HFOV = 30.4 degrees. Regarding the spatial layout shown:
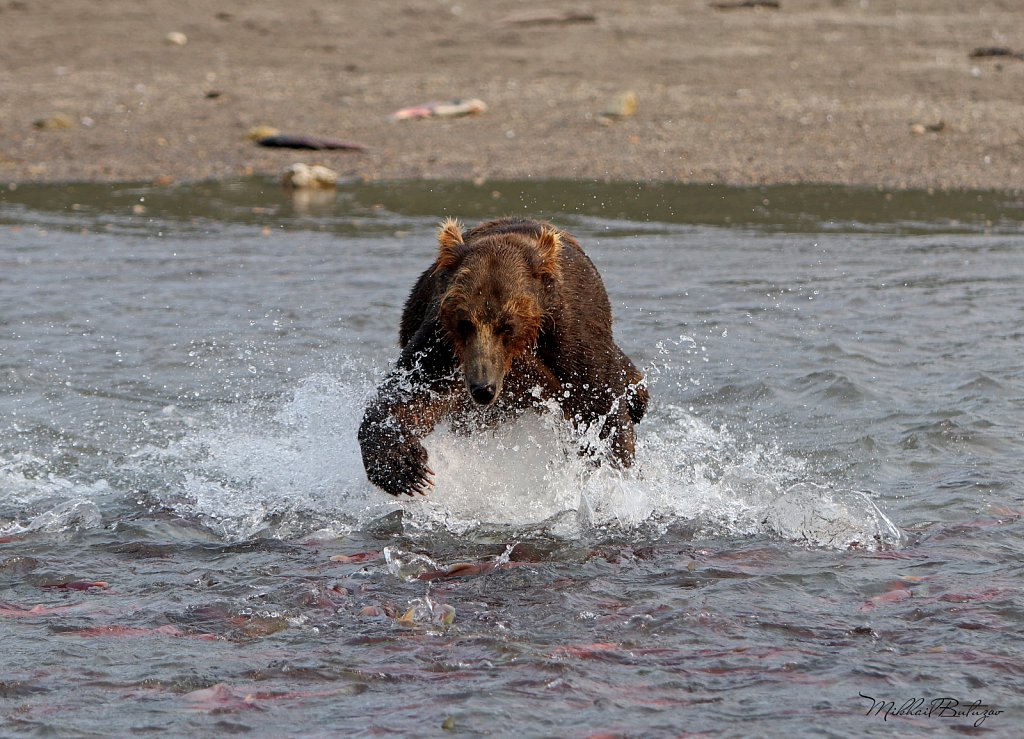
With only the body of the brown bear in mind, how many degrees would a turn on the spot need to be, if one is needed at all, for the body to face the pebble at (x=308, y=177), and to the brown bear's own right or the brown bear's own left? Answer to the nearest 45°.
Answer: approximately 180°

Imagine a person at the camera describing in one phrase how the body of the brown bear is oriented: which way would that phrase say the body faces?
toward the camera

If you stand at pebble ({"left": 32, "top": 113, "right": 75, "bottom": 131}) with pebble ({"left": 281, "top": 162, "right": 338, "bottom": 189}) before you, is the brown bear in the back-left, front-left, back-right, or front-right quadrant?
front-right

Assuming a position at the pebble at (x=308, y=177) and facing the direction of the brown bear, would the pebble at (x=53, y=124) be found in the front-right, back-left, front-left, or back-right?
back-right

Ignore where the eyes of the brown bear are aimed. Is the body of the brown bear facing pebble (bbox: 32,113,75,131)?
no
